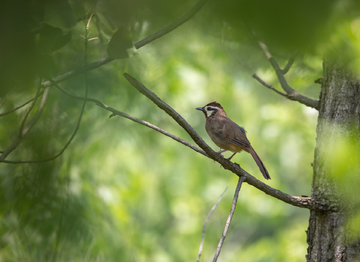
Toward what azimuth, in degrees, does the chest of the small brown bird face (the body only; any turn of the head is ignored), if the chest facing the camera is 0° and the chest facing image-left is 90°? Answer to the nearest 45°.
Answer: approximately 90°

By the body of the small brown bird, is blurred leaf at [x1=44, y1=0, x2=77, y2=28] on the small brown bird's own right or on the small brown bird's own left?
on the small brown bird's own left
